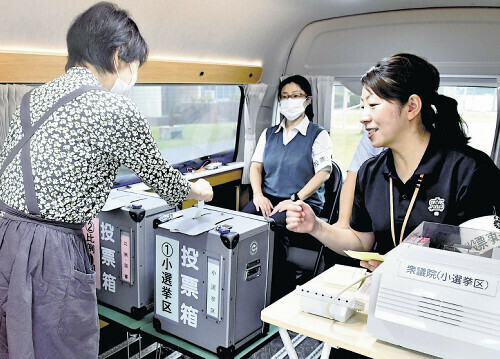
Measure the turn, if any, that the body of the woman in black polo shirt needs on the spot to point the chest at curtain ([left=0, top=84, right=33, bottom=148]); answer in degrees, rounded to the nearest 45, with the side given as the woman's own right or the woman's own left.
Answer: approximately 45° to the woman's own right

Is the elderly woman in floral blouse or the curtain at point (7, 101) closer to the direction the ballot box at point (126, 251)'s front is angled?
the elderly woman in floral blouse

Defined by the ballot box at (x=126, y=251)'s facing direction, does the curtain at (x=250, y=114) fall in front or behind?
behind

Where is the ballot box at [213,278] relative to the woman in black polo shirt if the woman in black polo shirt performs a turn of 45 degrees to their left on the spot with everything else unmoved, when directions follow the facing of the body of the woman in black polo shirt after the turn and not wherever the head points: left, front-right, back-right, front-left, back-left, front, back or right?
right

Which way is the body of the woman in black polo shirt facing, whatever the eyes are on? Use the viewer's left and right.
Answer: facing the viewer and to the left of the viewer

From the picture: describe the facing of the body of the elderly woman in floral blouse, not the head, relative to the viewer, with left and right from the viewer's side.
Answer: facing away from the viewer and to the right of the viewer

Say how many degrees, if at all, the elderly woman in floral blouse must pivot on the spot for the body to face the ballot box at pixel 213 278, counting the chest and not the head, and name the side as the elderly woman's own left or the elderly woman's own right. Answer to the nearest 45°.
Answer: approximately 45° to the elderly woman's own right

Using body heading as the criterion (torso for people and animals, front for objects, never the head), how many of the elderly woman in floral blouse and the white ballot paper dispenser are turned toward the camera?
1

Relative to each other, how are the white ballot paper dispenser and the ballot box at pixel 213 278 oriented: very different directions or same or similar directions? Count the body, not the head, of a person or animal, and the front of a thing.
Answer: same or similar directions

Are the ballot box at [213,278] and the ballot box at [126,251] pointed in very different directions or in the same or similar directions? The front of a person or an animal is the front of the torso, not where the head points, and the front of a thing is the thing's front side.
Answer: same or similar directions

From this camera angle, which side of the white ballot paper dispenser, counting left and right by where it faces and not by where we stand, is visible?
front

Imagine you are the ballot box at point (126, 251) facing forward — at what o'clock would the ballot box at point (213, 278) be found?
the ballot box at point (213, 278) is roughly at 9 o'clock from the ballot box at point (126, 251).

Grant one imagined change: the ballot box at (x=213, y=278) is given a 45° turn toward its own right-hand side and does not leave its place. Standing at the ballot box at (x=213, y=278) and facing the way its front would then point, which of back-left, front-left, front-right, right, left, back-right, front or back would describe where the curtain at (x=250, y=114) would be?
right

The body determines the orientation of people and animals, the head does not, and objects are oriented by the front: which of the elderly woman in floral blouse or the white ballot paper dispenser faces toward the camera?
the white ballot paper dispenser

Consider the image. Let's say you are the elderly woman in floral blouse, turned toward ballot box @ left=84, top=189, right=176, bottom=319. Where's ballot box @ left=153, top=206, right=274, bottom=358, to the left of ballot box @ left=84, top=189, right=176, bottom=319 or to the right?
right

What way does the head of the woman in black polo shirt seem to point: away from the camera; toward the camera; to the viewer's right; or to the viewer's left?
to the viewer's left

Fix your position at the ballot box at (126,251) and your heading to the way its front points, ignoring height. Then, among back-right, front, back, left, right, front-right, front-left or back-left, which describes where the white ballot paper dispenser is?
left
